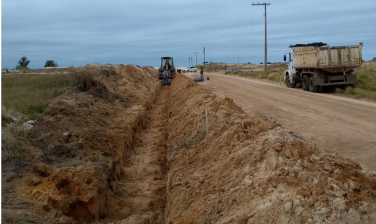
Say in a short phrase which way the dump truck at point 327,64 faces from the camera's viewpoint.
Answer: facing away from the viewer and to the left of the viewer

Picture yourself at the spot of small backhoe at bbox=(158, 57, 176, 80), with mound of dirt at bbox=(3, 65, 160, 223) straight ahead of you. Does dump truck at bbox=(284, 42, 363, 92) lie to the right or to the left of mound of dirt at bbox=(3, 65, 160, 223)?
left
